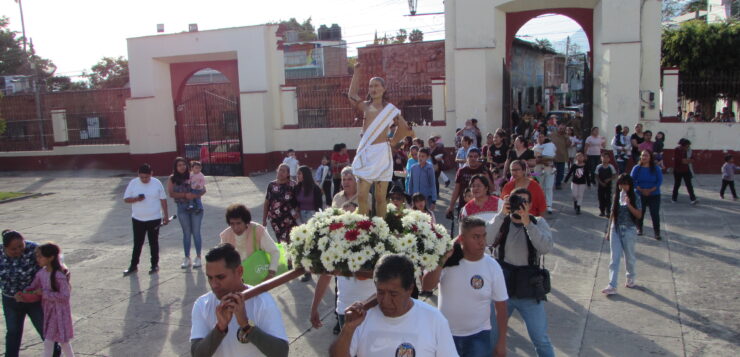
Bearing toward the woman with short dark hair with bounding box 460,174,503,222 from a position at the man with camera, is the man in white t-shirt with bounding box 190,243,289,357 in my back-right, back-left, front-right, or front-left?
back-left

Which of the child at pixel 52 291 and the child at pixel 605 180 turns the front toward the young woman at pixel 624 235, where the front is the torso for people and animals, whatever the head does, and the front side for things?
the child at pixel 605 180

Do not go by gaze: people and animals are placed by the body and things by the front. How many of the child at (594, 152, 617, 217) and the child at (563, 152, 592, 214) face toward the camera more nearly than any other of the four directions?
2

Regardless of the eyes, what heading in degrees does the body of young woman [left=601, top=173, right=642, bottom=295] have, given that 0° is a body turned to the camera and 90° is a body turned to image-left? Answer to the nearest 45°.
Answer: approximately 45°

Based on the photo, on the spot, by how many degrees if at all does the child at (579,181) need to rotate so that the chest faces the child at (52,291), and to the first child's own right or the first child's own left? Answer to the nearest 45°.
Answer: approximately 45° to the first child's own right

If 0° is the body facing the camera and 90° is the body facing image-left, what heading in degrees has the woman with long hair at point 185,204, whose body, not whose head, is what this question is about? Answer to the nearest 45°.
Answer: approximately 315°

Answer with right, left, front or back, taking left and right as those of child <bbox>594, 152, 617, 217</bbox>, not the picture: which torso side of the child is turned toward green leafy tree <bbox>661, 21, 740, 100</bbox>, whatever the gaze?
back

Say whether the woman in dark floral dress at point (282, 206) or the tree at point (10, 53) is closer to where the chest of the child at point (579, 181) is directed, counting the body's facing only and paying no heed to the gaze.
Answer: the woman in dark floral dress

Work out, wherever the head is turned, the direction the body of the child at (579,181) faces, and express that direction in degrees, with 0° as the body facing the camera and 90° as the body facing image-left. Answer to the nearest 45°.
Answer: approximately 0°

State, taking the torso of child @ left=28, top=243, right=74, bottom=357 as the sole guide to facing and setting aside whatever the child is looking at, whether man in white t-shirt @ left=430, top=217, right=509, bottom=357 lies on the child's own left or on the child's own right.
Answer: on the child's own left

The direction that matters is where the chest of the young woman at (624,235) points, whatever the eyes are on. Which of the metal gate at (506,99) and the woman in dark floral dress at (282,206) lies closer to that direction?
the woman in dark floral dress
